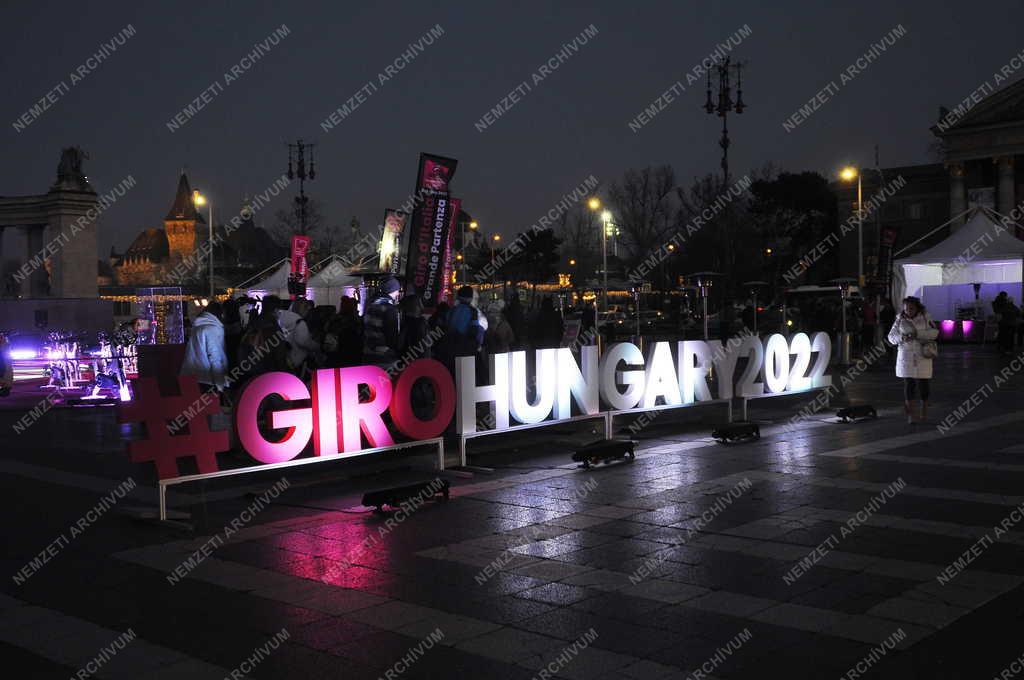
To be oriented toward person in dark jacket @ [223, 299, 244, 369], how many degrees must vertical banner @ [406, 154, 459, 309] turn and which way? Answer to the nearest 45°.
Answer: approximately 90° to its right

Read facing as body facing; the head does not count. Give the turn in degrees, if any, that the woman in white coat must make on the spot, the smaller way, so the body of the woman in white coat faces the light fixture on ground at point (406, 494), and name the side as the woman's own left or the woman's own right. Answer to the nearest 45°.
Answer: approximately 45° to the woman's own right

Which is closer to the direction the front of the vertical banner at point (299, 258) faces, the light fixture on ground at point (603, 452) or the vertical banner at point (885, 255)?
the light fixture on ground

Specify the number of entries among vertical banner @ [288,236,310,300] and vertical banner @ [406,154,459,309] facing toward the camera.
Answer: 2

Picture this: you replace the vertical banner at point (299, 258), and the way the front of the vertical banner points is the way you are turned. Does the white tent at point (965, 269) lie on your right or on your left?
on your left

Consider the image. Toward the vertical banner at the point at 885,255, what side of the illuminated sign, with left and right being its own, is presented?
left

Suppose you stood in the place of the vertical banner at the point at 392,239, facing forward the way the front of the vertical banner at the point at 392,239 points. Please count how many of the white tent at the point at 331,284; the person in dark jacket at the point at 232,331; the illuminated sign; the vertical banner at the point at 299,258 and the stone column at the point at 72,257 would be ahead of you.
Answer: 2

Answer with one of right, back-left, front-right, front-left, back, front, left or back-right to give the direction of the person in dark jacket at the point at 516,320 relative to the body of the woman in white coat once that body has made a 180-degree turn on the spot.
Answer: front-left

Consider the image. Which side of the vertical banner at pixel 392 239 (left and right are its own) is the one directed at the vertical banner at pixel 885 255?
left

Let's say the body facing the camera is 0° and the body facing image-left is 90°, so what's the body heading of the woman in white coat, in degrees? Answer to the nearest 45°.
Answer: approximately 0°

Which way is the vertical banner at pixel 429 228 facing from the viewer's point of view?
toward the camera

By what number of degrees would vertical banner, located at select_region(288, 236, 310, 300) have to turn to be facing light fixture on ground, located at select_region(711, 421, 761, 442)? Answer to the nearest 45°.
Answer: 0° — it already faces it

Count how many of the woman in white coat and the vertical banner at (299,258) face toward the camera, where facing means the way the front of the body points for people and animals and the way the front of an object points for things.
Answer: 2

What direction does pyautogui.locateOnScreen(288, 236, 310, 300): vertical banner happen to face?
toward the camera

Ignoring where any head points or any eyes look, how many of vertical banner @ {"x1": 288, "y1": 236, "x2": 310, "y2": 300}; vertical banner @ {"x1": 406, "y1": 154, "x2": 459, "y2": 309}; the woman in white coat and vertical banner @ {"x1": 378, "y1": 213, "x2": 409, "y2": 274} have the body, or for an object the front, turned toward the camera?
4
